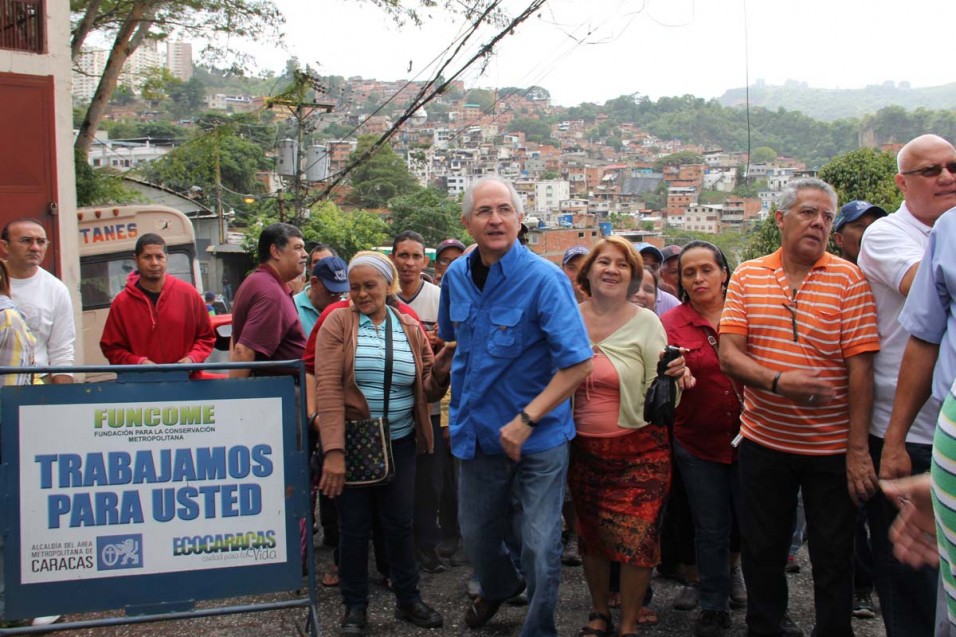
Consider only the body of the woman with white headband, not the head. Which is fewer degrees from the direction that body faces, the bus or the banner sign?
the banner sign

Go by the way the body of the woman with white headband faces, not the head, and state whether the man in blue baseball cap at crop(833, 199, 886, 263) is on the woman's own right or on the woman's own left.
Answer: on the woman's own left

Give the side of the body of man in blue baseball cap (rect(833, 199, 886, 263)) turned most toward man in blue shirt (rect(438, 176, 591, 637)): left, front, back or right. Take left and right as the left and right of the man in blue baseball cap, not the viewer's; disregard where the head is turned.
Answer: right

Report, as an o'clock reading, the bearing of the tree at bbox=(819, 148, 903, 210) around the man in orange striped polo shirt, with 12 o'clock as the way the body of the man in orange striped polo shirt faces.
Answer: The tree is roughly at 6 o'clock from the man in orange striped polo shirt.

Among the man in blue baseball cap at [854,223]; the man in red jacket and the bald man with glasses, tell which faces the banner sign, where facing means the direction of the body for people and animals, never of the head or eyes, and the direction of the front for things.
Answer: the man in red jacket

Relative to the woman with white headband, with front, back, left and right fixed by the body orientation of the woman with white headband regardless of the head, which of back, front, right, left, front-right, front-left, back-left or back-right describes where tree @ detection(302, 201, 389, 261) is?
back
